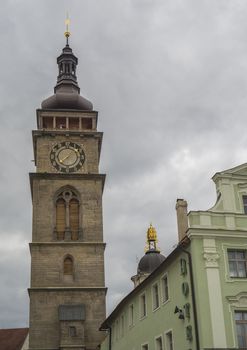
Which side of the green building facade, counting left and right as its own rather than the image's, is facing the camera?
front
